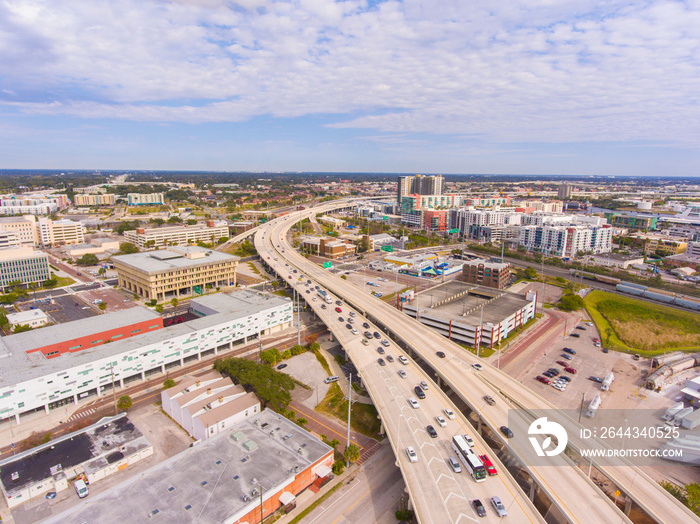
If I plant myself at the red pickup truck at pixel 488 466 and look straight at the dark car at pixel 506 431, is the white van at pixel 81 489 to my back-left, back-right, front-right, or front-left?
back-left

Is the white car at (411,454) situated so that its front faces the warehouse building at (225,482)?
no

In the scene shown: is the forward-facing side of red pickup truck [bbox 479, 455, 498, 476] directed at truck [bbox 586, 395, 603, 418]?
no

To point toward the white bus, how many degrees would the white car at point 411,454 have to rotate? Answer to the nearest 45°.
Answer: approximately 45° to its left

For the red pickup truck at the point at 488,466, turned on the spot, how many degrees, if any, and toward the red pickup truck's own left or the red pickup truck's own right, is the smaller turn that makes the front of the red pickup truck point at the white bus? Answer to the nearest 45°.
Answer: approximately 135° to the red pickup truck's own right

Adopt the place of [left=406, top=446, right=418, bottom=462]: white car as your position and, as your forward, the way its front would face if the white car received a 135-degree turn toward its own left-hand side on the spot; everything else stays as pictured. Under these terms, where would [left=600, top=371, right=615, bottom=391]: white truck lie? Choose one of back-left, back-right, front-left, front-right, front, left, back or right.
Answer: front-right

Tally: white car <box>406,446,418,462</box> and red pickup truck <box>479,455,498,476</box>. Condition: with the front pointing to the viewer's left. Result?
0

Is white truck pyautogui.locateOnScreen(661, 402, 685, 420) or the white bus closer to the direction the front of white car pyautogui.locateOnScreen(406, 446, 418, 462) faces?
the white bus

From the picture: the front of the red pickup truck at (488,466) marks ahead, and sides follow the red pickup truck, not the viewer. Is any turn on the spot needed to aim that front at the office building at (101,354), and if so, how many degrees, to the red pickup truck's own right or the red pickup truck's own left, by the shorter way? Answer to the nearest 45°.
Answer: approximately 135° to the red pickup truck's own right

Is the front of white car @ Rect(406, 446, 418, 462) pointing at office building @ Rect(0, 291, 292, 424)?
no

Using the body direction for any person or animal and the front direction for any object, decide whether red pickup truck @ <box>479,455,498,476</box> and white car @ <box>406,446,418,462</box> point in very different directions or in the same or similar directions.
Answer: same or similar directions

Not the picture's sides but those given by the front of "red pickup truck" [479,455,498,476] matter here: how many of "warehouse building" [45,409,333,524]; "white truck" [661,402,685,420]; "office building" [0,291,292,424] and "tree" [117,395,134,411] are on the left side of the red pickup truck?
1

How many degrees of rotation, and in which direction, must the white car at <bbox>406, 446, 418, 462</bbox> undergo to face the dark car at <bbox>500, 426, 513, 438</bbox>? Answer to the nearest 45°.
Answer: approximately 90° to its left

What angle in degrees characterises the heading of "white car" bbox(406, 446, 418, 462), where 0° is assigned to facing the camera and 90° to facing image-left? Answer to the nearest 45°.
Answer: approximately 315°

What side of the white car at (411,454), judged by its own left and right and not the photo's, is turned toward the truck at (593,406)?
left
